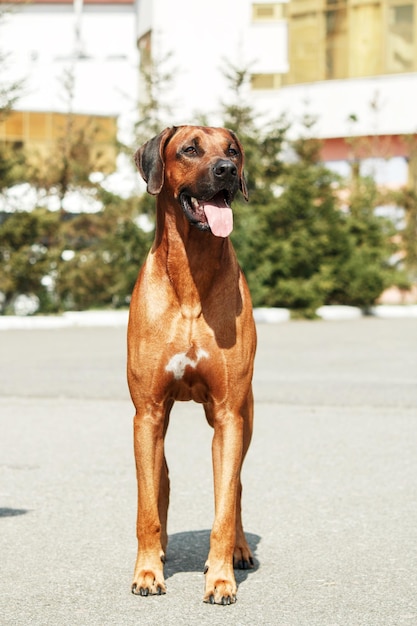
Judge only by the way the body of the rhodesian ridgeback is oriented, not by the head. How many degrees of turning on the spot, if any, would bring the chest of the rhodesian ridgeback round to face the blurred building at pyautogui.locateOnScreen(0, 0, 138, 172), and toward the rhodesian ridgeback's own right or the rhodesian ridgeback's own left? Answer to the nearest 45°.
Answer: approximately 180°

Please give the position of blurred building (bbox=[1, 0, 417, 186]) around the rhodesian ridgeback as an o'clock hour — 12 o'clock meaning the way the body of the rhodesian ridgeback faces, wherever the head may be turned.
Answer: The blurred building is roughly at 6 o'clock from the rhodesian ridgeback.

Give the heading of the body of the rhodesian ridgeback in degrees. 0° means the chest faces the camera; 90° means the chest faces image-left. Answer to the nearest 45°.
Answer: approximately 0°
